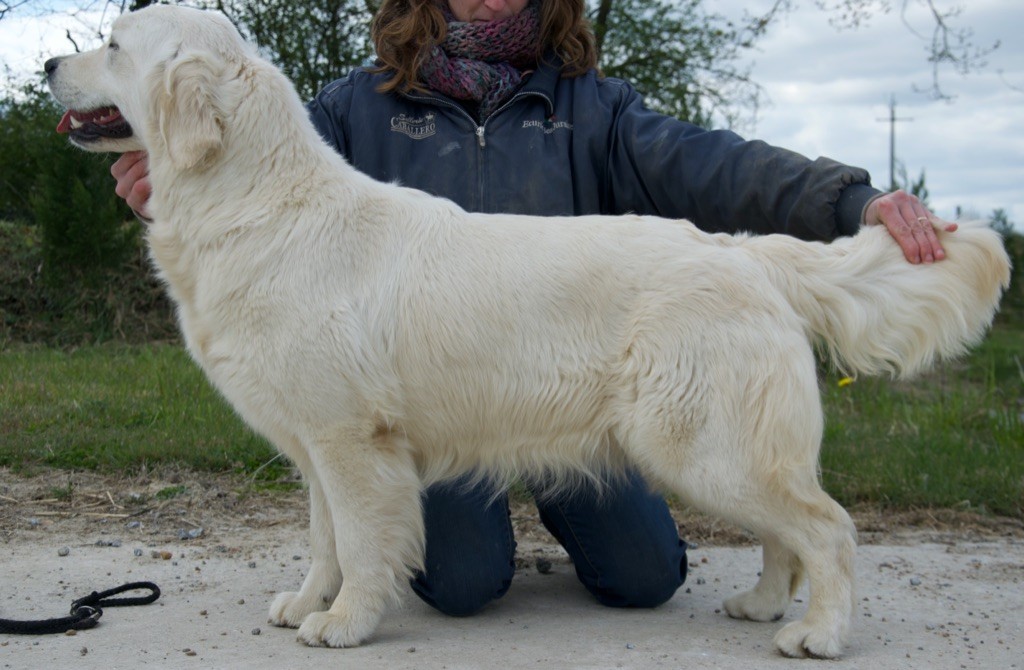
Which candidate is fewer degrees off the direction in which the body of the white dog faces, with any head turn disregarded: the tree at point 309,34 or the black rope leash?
the black rope leash

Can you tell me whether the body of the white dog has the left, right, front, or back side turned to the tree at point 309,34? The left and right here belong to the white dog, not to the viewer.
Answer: right

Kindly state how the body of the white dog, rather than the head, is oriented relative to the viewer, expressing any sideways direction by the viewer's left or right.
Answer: facing to the left of the viewer

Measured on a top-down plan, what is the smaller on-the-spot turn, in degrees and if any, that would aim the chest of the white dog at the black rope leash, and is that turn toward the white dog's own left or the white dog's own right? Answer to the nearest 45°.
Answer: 0° — it already faces it
